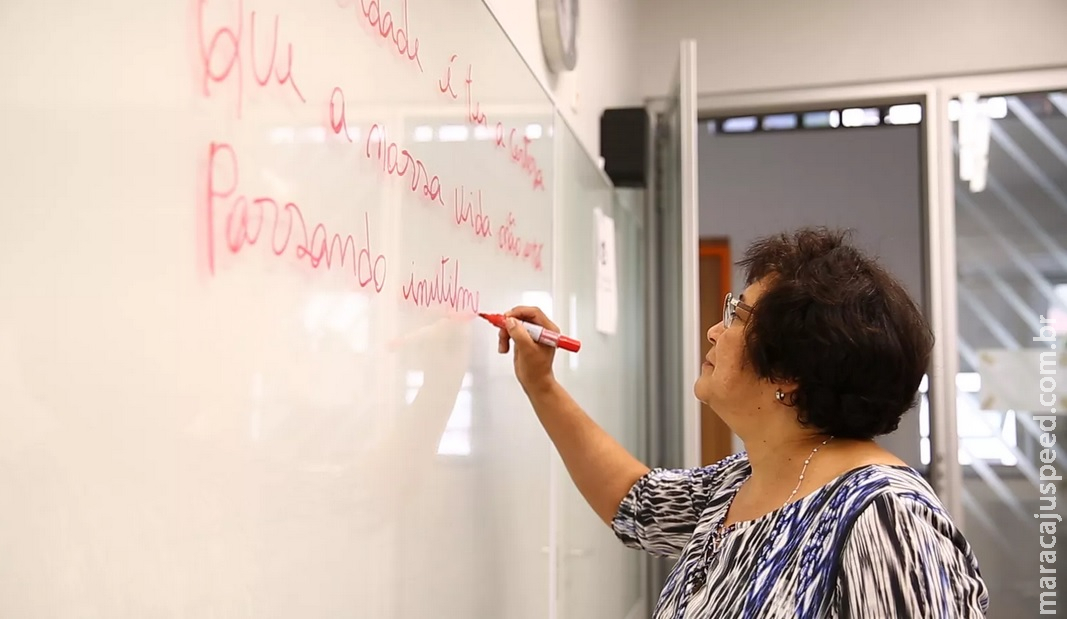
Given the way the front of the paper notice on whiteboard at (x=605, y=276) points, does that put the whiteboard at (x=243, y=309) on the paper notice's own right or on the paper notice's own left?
on the paper notice's own right

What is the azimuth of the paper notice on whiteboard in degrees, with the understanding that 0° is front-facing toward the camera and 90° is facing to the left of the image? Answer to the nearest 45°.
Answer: approximately 315°

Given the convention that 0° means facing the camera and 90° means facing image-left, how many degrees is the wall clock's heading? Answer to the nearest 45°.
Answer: approximately 315°

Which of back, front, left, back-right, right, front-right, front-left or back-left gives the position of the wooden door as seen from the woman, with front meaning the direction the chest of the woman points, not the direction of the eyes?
back-right

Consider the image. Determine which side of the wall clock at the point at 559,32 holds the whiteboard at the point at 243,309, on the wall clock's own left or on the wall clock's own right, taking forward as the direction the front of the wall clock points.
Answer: on the wall clock's own right

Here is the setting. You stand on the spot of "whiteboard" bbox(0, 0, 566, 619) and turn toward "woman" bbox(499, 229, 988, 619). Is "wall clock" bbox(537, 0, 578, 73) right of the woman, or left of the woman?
left

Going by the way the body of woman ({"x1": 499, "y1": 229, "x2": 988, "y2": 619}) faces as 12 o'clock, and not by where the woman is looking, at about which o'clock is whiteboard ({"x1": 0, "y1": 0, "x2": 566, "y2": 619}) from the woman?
The whiteboard is roughly at 12 o'clock from the woman.

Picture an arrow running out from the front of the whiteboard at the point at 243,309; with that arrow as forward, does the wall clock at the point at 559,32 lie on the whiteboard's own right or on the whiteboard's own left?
on the whiteboard's own left

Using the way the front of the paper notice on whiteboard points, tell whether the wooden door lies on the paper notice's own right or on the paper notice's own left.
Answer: on the paper notice's own left

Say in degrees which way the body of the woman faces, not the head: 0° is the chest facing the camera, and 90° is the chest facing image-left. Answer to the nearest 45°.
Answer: approximately 45°

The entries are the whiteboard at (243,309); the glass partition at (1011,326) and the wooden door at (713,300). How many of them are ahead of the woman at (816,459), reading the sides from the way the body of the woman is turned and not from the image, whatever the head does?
1
